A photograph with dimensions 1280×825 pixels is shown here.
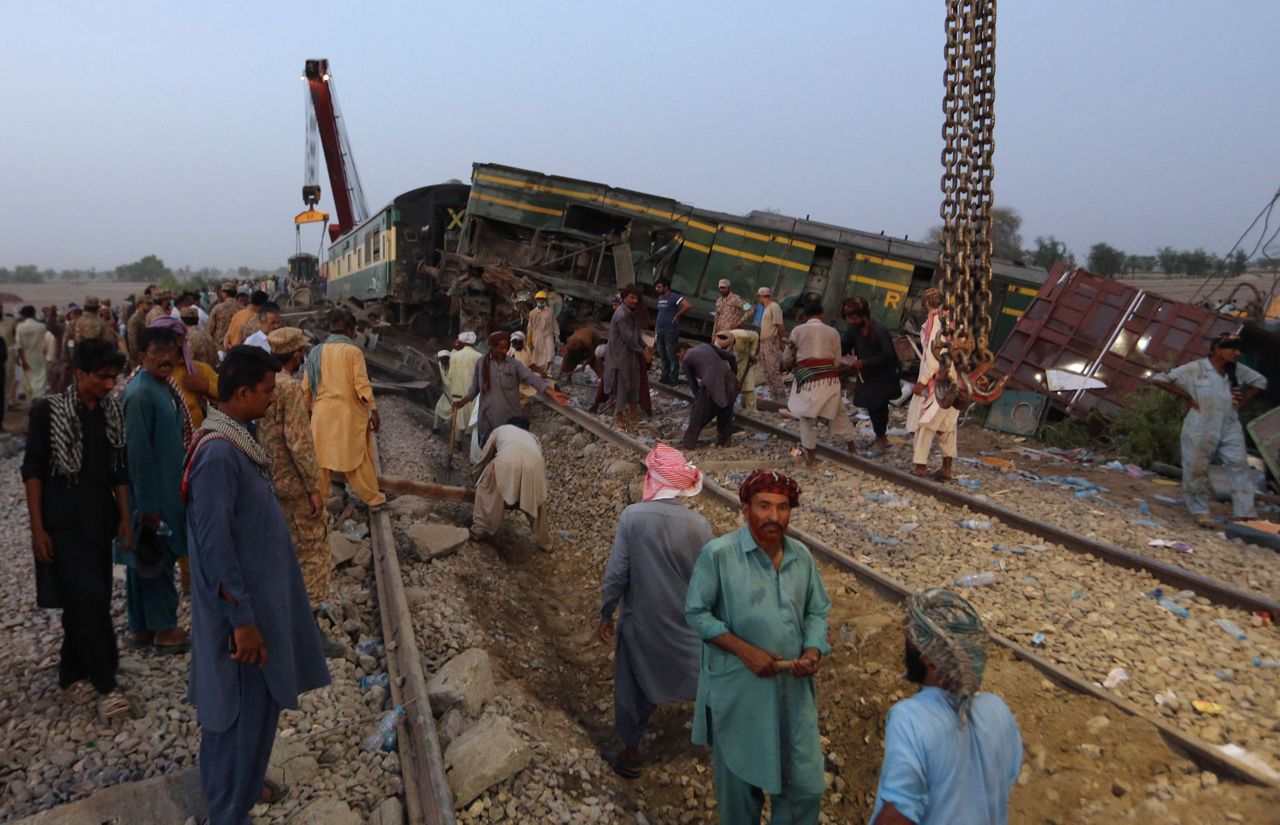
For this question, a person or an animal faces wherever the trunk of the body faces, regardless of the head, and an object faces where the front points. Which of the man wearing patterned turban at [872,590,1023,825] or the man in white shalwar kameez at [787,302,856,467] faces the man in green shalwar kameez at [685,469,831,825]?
the man wearing patterned turban

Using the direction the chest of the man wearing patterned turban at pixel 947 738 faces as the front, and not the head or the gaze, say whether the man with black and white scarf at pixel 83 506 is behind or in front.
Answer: in front

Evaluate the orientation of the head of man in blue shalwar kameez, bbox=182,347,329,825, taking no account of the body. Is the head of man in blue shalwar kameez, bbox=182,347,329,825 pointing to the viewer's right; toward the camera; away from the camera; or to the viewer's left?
to the viewer's right

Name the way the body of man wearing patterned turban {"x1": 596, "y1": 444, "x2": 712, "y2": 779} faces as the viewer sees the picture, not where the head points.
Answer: away from the camera

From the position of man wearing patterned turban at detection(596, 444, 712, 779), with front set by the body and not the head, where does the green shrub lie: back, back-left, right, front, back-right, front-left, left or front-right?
front-right

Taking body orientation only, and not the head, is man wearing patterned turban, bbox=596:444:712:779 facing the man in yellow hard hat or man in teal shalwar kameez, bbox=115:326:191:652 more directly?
the man in yellow hard hat

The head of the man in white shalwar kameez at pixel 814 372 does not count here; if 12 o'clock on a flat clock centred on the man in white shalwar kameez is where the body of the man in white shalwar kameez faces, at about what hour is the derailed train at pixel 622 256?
The derailed train is roughly at 11 o'clock from the man in white shalwar kameez.

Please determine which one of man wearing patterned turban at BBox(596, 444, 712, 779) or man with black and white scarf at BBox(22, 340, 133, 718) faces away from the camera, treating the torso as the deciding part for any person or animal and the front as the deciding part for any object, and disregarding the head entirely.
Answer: the man wearing patterned turban

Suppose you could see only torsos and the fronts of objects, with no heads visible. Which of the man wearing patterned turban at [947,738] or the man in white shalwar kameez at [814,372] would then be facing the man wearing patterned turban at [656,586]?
the man wearing patterned turban at [947,738]

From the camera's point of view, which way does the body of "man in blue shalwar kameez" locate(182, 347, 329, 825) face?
to the viewer's right

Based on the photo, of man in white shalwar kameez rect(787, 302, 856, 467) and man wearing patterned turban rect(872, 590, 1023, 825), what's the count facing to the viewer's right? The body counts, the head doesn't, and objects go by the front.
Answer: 0

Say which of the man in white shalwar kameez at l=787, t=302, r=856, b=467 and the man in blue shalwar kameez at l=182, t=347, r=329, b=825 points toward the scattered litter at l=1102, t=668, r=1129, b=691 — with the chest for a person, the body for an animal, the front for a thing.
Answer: the man in blue shalwar kameez

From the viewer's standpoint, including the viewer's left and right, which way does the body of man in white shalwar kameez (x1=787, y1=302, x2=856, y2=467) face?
facing away from the viewer

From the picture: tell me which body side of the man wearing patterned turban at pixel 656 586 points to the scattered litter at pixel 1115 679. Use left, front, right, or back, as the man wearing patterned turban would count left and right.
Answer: right

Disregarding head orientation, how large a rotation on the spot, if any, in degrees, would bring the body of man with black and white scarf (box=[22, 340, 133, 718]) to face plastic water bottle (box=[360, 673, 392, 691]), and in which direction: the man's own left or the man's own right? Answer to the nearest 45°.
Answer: approximately 45° to the man's own left

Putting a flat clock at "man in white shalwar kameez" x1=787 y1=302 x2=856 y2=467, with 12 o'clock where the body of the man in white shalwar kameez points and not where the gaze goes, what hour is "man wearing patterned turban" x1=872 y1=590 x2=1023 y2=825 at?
The man wearing patterned turban is roughly at 6 o'clock from the man in white shalwar kameez.
